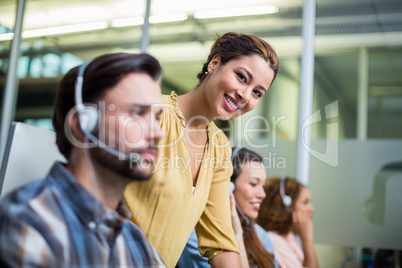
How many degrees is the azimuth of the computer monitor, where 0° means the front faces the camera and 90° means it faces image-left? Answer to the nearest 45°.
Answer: approximately 135°

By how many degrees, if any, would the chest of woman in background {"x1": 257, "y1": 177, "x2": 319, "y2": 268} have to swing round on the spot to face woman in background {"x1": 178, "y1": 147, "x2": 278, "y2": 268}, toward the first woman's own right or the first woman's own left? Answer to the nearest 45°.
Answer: approximately 90° to the first woman's own right

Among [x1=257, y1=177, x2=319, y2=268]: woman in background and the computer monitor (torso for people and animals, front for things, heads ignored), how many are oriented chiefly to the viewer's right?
1

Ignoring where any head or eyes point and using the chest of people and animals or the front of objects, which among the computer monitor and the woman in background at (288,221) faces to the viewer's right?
the woman in background

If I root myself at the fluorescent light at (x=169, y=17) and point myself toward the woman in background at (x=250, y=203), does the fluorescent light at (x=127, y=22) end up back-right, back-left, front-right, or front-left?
back-right

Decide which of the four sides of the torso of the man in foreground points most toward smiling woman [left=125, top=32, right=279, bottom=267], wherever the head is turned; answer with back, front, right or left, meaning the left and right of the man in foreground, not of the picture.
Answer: left

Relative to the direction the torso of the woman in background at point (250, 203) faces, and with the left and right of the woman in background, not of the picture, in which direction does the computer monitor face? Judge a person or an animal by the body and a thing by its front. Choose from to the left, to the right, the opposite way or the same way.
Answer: the opposite way

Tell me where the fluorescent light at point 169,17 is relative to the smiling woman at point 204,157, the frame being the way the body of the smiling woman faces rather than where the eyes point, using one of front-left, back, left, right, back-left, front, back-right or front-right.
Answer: back-left

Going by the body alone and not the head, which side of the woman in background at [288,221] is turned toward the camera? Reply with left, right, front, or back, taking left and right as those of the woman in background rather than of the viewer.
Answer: right
